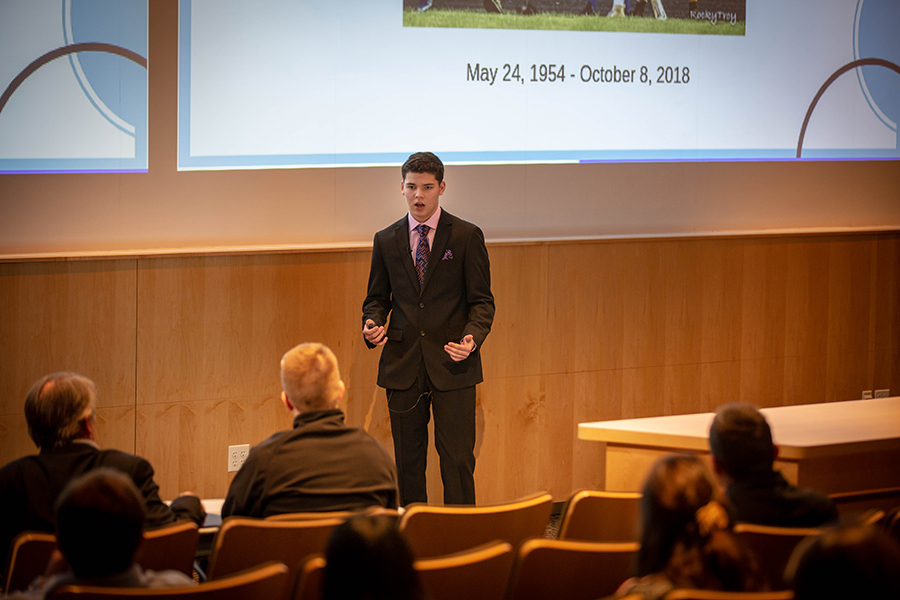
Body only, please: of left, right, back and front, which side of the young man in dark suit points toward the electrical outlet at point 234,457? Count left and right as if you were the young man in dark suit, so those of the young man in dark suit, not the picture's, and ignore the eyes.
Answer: right

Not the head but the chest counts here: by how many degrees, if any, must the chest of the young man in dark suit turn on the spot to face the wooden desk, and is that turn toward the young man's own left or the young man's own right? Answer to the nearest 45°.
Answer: approximately 45° to the young man's own left

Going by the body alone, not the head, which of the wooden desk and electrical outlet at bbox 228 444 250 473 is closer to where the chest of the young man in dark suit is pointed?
the wooden desk

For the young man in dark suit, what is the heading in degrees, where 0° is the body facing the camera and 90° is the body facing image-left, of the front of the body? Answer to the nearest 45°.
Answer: approximately 0°
